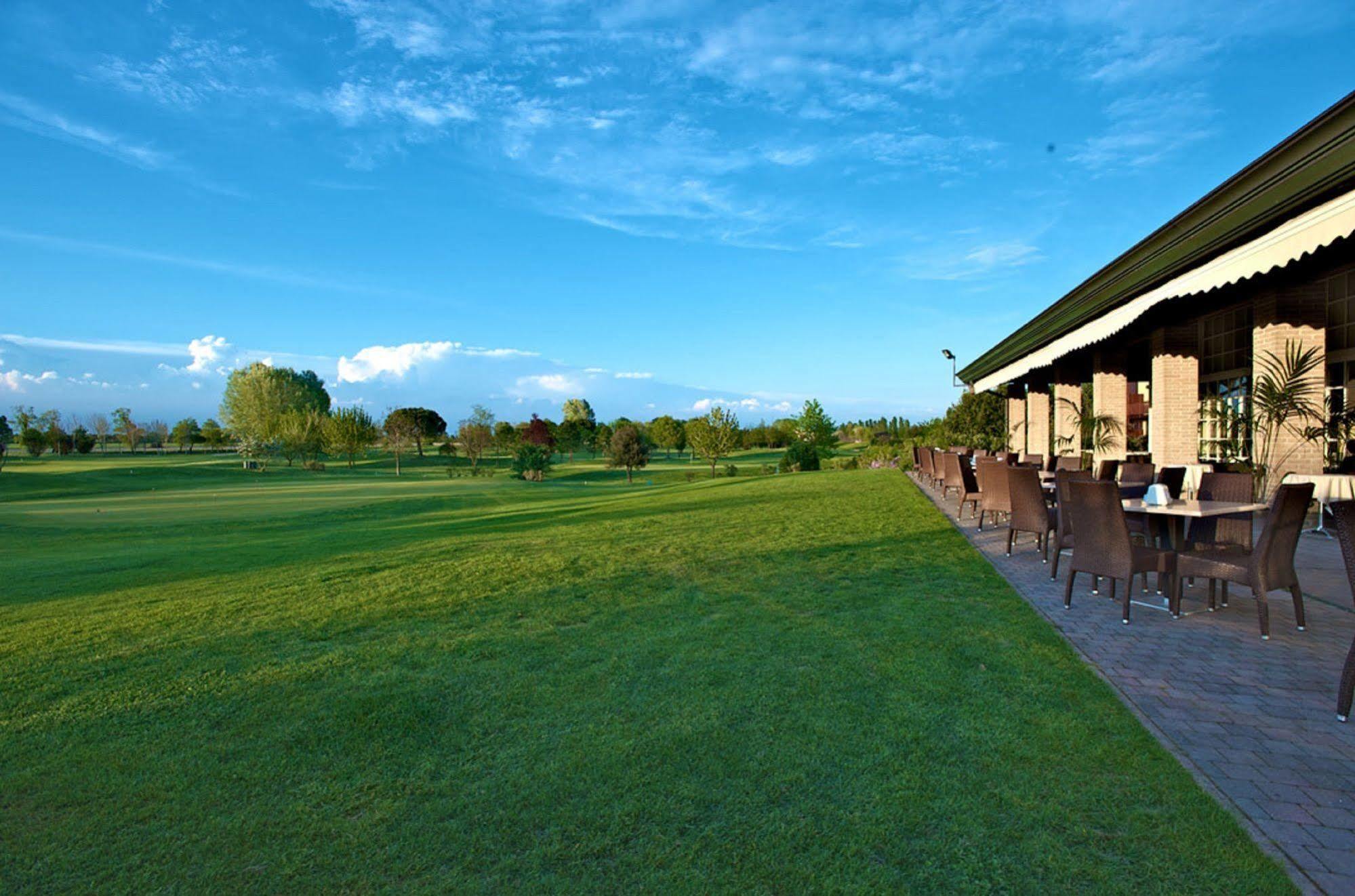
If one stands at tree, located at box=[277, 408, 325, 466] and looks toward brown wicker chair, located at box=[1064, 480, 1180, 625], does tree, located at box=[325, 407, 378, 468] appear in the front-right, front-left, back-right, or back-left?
front-left

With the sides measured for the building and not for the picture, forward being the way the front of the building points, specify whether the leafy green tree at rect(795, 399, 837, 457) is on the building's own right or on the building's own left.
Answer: on the building's own right

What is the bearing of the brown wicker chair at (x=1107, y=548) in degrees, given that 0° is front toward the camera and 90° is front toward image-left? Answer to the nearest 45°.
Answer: approximately 225°

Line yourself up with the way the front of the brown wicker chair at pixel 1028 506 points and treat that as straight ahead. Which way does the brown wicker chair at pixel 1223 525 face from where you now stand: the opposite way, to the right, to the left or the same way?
the opposite way

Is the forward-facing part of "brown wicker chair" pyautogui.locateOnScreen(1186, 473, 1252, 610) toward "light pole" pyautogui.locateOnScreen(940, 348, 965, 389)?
no

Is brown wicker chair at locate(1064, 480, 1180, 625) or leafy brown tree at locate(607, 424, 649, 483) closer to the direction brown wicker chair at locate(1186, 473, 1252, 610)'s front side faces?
the brown wicker chair

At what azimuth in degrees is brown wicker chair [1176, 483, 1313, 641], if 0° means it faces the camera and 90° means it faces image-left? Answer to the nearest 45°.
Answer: approximately 135°

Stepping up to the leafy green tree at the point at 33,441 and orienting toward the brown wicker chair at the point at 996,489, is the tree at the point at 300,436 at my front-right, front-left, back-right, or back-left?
front-left

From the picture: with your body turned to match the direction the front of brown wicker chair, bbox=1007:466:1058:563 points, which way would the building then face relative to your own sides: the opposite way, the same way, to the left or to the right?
the opposite way

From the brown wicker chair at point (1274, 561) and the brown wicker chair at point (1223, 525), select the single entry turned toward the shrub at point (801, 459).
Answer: the brown wicker chair at point (1274, 561)

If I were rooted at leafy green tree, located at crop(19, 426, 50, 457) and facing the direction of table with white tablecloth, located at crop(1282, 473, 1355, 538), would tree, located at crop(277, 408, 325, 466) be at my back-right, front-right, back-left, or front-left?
front-left

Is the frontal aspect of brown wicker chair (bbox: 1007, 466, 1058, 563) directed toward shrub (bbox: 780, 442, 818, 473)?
no

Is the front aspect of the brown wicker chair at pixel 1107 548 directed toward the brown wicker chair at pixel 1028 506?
no

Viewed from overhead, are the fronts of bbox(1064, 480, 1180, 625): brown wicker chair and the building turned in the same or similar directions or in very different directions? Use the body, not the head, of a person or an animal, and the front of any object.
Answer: very different directions

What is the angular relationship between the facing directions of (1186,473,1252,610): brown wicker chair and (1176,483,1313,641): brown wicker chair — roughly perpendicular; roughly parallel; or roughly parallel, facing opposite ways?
roughly perpendicular

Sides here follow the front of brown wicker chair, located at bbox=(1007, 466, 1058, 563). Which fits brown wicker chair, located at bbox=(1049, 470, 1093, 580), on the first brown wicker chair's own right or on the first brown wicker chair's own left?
on the first brown wicker chair's own right

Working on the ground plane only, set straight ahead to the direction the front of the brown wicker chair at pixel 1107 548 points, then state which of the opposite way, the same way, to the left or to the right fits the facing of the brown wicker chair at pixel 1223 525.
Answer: the opposite way

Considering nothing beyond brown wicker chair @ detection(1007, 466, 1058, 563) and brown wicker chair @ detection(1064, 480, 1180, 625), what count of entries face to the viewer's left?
0

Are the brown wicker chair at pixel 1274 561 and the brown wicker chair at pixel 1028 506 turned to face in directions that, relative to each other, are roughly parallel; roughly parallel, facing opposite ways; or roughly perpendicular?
roughly perpendicular
